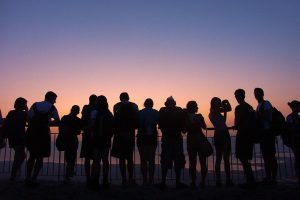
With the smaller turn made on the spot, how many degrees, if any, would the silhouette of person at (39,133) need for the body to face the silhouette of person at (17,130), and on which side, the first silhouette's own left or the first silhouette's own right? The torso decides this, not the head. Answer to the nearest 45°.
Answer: approximately 90° to the first silhouette's own left

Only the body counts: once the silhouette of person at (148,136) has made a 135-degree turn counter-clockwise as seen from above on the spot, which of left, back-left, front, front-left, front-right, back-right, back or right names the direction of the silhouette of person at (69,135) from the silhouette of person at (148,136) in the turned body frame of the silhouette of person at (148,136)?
front-right

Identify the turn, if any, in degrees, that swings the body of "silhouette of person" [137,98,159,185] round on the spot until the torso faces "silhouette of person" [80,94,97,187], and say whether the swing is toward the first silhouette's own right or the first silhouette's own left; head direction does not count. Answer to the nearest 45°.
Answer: approximately 90° to the first silhouette's own left

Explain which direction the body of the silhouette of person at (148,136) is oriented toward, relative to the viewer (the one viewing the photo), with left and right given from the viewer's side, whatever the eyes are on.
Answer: facing away from the viewer

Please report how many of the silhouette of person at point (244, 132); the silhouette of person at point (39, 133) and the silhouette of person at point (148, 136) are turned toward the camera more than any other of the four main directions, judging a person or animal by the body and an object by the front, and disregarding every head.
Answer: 0

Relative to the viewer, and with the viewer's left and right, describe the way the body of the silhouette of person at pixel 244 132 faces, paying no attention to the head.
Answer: facing away from the viewer and to the left of the viewer

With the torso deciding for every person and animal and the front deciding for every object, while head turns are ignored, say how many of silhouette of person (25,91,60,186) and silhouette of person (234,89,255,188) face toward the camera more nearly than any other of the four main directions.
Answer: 0

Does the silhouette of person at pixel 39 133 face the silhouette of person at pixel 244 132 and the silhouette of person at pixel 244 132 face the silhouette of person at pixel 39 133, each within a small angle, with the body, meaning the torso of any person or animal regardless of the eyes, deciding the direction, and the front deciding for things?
no

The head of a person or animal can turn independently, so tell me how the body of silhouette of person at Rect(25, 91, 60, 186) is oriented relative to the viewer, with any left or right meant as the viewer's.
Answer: facing away from the viewer and to the right of the viewer

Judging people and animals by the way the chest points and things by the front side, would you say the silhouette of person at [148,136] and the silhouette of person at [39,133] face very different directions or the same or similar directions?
same or similar directions

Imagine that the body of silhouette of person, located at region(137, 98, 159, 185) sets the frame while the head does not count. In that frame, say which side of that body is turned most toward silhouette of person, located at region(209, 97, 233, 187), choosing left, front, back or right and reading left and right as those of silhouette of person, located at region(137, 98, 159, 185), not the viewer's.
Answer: right

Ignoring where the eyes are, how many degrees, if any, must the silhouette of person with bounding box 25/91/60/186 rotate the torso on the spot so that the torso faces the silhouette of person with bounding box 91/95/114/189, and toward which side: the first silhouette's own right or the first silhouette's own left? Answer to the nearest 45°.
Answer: approximately 45° to the first silhouette's own right

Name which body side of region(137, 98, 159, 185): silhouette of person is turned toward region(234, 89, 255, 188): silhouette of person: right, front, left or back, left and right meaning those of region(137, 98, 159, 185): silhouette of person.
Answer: right

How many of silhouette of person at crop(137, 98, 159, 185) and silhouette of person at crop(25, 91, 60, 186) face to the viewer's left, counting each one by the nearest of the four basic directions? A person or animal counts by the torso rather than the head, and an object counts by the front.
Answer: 0

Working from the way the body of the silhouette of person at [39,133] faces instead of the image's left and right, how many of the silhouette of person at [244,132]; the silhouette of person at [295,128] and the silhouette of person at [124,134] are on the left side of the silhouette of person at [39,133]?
0

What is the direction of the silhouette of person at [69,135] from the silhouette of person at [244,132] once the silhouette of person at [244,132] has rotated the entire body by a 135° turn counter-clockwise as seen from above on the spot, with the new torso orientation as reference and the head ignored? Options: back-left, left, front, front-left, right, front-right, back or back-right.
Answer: right

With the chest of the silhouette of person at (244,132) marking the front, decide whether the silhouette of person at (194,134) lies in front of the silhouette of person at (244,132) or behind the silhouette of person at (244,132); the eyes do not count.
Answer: in front
